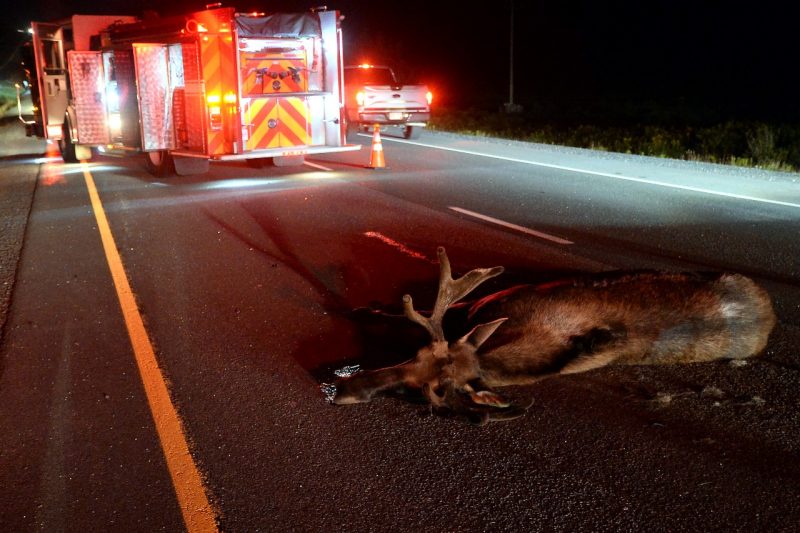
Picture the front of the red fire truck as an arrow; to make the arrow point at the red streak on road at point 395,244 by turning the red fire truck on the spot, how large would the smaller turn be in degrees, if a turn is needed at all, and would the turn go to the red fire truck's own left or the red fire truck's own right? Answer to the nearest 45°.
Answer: approximately 135° to the red fire truck's own left

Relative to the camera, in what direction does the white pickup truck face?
facing away from the viewer and to the left of the viewer

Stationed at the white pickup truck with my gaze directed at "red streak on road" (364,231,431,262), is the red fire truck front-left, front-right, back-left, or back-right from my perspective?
front-right

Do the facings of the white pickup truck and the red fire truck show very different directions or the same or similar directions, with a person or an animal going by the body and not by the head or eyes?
same or similar directions

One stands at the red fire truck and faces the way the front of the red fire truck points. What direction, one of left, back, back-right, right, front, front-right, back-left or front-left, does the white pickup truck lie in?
right

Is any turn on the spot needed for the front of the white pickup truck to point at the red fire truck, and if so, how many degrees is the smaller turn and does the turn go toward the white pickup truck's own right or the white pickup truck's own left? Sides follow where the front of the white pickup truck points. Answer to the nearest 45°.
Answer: approximately 90° to the white pickup truck's own left

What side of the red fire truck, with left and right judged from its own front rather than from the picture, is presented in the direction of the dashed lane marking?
back

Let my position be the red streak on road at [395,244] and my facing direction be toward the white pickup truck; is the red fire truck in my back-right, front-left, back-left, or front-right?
front-left

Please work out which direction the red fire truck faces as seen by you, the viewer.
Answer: facing away from the viewer and to the left of the viewer

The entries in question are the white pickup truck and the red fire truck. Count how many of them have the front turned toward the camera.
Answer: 0
